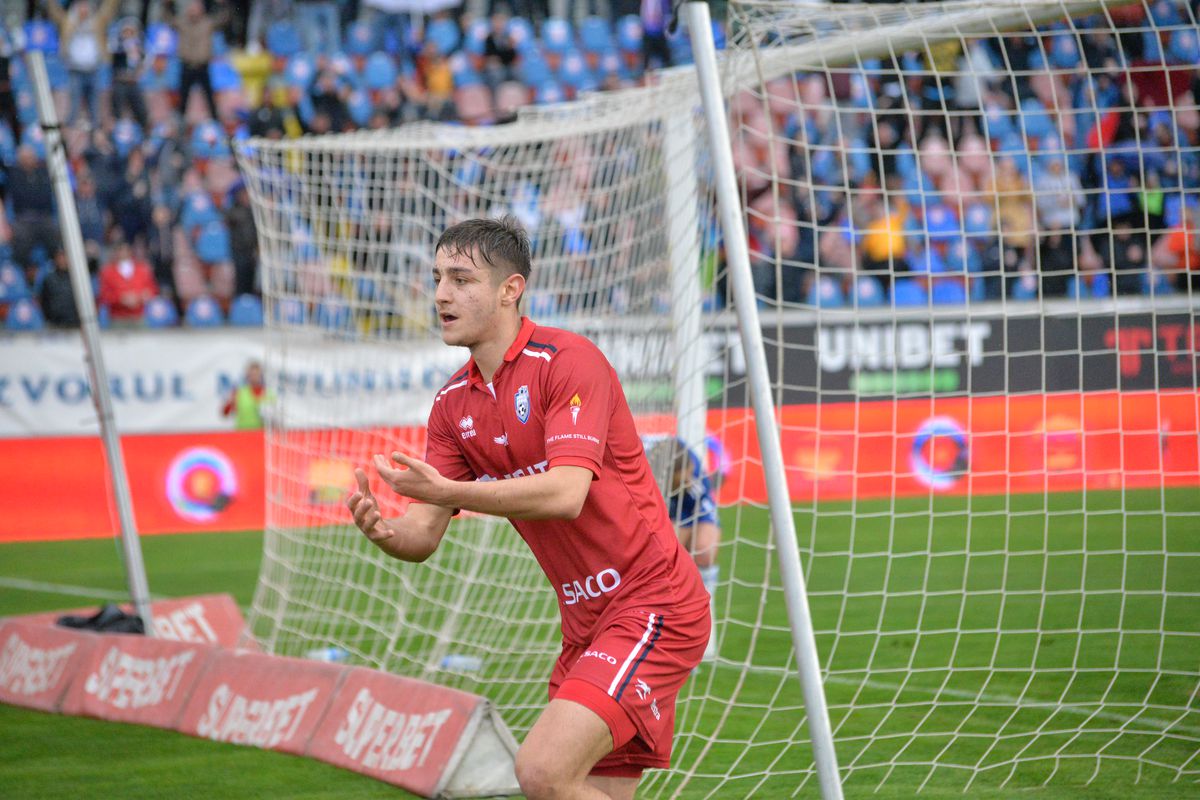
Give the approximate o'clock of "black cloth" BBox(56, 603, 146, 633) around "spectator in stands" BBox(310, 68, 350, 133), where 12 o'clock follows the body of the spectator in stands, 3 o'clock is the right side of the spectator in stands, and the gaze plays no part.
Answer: The black cloth is roughly at 12 o'clock from the spectator in stands.

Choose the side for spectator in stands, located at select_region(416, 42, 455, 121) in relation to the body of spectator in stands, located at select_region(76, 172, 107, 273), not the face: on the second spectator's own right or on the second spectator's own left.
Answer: on the second spectator's own left

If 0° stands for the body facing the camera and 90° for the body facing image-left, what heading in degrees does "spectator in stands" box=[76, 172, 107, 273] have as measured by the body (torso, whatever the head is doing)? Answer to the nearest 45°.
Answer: approximately 0°

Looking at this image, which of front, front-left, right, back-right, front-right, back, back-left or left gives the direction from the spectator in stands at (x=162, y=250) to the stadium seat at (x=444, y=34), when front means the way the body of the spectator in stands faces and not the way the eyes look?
back-left

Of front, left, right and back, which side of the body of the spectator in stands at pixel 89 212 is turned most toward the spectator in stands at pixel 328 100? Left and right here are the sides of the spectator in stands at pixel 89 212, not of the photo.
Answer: left

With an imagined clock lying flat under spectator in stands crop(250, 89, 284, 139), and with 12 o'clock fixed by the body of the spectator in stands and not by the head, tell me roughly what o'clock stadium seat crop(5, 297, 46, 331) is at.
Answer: The stadium seat is roughly at 2 o'clock from the spectator in stands.
